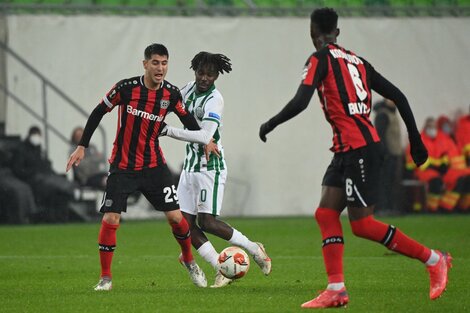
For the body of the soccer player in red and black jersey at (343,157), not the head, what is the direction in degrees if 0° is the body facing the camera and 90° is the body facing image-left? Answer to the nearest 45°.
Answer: approximately 135°

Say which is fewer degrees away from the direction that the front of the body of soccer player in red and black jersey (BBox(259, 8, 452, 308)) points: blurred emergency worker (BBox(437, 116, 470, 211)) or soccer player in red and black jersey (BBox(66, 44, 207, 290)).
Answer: the soccer player in red and black jersey

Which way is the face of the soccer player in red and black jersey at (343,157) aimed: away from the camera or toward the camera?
away from the camera
